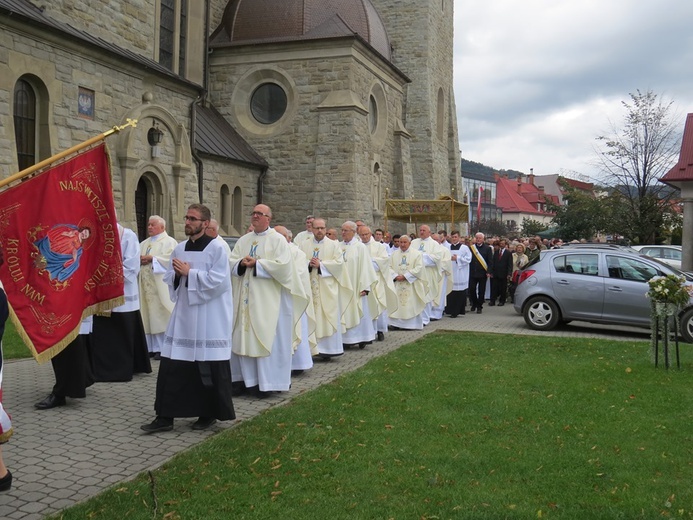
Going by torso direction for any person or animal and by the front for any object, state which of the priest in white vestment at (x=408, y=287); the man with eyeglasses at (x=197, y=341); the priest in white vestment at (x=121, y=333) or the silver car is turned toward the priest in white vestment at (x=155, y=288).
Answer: the priest in white vestment at (x=408, y=287)

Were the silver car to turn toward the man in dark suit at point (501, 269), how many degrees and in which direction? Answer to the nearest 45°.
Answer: approximately 135° to its left

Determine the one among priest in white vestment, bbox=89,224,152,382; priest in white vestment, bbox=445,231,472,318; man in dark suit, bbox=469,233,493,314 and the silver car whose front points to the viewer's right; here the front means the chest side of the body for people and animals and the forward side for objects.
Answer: the silver car

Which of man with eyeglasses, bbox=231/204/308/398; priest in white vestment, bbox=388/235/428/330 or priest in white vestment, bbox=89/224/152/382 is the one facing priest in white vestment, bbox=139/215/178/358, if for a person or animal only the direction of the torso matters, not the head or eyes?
priest in white vestment, bbox=388/235/428/330

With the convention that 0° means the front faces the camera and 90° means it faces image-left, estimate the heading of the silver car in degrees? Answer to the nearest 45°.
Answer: approximately 270°

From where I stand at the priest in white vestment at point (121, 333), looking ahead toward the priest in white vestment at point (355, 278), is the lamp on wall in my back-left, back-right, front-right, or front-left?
front-left

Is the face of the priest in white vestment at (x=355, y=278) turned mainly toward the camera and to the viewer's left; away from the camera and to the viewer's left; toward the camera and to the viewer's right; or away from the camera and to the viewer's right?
toward the camera and to the viewer's left

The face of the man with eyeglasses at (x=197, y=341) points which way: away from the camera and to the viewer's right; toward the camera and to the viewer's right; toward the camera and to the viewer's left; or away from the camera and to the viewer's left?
toward the camera and to the viewer's left

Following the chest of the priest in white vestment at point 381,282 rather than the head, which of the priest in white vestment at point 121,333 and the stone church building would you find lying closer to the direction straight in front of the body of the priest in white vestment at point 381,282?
the priest in white vestment

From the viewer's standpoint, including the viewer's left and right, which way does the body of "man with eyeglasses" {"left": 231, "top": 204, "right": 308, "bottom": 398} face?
facing the viewer and to the left of the viewer

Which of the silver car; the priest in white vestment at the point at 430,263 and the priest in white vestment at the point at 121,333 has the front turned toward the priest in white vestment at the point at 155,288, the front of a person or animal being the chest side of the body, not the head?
the priest in white vestment at the point at 430,263

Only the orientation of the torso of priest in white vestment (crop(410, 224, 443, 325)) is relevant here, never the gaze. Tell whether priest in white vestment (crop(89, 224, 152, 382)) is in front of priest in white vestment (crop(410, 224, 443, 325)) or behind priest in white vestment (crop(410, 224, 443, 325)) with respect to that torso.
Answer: in front
